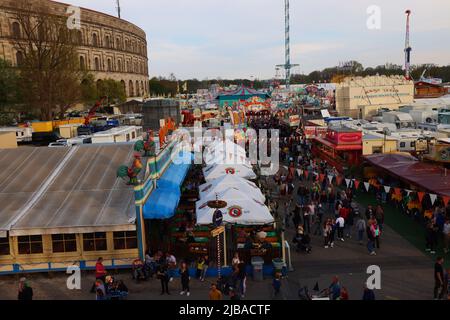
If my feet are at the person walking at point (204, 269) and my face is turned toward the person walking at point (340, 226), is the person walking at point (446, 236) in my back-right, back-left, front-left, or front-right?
front-right
